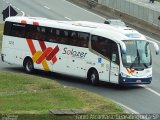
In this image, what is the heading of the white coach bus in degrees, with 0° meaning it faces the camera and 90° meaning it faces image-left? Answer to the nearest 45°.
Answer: approximately 315°
